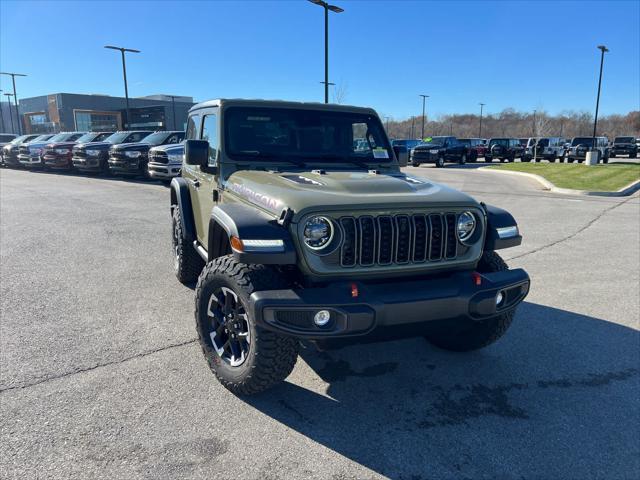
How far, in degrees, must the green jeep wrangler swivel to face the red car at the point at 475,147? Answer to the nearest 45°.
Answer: approximately 135° to its left

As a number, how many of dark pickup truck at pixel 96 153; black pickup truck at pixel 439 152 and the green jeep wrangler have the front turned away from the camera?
0

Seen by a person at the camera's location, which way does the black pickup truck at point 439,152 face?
facing the viewer and to the left of the viewer

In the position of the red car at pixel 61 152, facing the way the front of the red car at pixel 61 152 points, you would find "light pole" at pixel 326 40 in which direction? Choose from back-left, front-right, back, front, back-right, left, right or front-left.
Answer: left

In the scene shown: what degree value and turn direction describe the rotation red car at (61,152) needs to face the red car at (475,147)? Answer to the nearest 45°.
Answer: approximately 135° to its left

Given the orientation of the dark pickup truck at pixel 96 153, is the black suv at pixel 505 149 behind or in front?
behind

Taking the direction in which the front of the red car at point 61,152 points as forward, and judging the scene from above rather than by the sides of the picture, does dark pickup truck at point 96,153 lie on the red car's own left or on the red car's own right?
on the red car's own left

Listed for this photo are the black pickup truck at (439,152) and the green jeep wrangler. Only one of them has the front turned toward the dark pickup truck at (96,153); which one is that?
the black pickup truck at (439,152)

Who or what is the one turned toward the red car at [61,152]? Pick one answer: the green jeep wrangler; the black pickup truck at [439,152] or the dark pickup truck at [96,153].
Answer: the black pickup truck at [439,152]

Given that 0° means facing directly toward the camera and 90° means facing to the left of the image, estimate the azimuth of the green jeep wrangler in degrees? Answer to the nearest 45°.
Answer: approximately 315°

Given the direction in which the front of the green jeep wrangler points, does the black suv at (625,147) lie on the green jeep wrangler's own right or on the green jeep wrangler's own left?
on the green jeep wrangler's own left

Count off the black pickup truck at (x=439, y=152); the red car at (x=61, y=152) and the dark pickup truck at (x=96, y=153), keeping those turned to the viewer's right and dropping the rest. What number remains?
0

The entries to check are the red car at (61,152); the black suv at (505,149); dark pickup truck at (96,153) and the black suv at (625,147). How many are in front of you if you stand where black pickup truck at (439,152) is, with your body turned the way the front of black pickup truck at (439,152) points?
2
